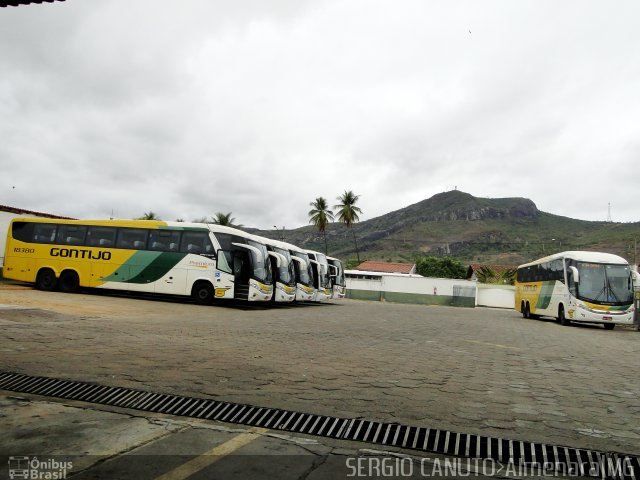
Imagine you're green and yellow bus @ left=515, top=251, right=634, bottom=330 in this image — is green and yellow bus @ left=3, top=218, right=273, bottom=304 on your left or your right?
on your right

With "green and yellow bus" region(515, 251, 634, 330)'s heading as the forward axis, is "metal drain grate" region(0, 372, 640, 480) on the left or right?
on its right

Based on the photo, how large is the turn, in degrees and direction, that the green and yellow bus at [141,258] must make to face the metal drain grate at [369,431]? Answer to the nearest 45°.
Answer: approximately 45° to its right

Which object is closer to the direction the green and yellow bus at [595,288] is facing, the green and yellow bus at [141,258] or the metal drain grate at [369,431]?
the metal drain grate

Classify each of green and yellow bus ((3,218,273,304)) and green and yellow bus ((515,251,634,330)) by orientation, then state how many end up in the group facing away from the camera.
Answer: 0

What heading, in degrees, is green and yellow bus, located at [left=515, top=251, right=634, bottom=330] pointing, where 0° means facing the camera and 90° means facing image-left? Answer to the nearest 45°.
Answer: approximately 315°

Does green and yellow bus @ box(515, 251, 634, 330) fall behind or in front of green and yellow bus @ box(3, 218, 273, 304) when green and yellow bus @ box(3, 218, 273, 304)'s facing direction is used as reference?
in front

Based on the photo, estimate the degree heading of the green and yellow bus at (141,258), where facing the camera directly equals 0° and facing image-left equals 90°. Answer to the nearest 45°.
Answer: approximately 315°
